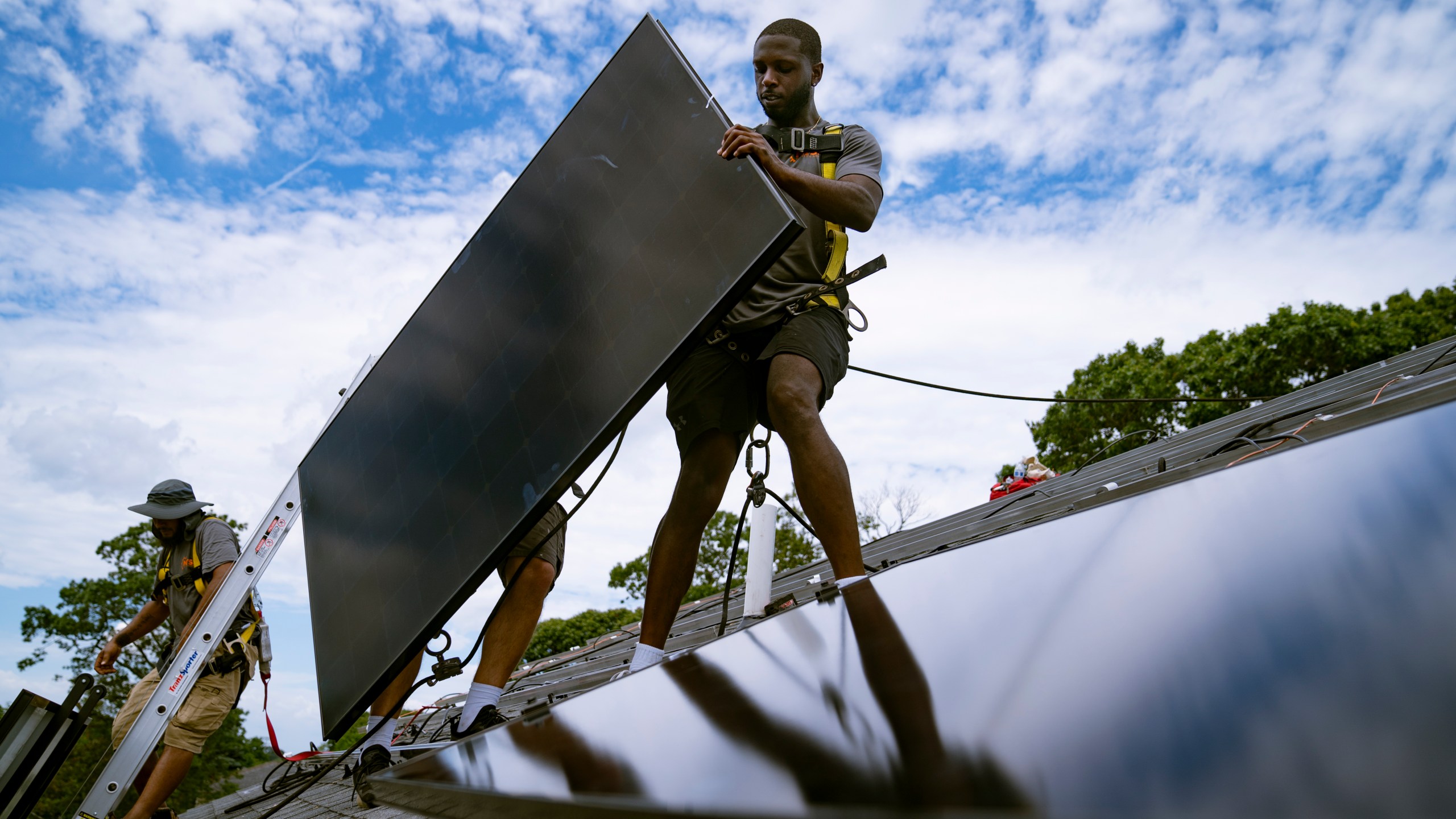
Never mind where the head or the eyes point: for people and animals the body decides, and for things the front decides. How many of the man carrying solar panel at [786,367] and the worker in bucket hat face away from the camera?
0

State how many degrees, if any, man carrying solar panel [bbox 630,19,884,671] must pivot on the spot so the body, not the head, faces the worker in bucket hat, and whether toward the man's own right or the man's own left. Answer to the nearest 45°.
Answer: approximately 90° to the man's own right

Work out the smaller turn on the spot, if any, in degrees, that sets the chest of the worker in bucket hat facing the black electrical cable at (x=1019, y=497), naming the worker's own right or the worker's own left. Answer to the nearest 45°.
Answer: approximately 135° to the worker's own left

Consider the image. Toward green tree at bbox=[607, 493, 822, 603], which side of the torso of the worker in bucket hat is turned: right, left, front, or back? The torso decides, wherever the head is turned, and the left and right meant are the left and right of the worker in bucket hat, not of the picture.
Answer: back

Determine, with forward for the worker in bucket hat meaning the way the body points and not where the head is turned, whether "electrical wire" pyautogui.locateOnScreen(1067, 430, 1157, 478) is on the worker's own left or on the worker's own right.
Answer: on the worker's own left

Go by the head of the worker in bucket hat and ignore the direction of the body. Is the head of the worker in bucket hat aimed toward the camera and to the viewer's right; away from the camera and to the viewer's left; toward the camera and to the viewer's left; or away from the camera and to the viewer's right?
toward the camera and to the viewer's left

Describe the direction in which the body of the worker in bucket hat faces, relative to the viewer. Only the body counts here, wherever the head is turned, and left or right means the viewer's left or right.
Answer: facing the viewer and to the left of the viewer

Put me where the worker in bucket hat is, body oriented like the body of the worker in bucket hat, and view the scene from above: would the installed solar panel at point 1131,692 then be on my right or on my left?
on my left

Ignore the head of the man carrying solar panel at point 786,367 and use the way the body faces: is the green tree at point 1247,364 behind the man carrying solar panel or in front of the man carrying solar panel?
behind

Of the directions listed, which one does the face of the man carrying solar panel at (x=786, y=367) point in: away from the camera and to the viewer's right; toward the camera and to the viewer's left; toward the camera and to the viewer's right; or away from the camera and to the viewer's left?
toward the camera and to the viewer's left
